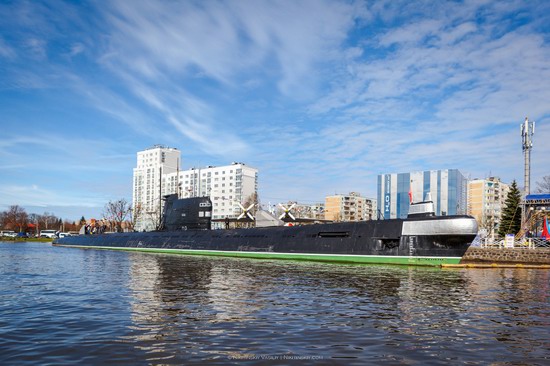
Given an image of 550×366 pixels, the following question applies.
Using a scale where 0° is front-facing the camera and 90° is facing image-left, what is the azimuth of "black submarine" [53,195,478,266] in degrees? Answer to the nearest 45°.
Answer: approximately 315°
